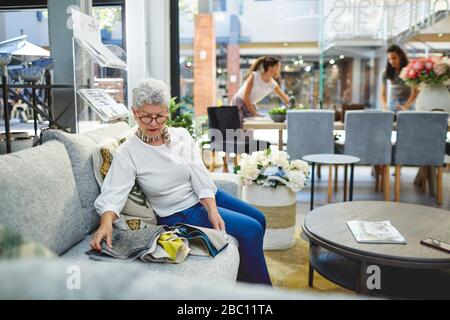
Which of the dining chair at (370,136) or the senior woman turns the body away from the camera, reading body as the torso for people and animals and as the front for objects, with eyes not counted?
the dining chair

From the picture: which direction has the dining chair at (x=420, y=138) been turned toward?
away from the camera

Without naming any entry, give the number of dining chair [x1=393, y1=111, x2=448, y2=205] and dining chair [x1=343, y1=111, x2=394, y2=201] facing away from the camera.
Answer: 2

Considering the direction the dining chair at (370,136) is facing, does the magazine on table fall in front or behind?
behind

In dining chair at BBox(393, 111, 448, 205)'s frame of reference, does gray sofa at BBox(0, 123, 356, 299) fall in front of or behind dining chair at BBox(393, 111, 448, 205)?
behind

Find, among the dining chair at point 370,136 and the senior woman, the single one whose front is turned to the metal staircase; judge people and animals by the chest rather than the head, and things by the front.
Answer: the dining chair

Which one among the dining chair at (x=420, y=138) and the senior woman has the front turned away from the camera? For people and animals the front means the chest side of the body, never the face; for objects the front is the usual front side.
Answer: the dining chair

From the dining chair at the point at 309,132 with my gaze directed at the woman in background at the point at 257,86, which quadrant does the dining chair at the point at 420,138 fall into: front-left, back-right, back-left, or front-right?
back-right
